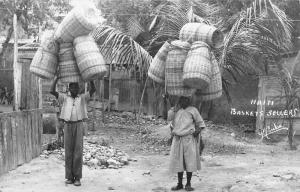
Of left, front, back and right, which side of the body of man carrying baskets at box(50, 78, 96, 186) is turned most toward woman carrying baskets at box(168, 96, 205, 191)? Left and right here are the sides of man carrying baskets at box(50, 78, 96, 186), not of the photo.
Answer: left

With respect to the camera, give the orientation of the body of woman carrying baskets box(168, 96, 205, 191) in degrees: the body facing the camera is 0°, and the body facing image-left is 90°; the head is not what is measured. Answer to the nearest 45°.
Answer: approximately 0°

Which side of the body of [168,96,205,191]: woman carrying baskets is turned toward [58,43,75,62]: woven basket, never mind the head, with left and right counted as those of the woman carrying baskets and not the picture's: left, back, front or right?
right

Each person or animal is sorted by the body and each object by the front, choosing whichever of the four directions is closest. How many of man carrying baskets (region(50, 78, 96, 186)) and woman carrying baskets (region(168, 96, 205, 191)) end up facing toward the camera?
2

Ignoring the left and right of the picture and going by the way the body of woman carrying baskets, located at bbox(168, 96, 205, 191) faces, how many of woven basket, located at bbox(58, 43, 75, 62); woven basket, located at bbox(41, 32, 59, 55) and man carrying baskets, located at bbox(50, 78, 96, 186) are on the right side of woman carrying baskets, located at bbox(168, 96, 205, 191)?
3

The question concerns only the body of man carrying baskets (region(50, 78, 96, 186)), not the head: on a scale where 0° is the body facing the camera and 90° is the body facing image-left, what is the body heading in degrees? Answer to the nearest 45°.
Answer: approximately 0°

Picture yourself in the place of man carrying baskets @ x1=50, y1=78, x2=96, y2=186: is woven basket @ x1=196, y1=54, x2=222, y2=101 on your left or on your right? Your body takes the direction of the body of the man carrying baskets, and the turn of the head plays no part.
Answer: on your left
